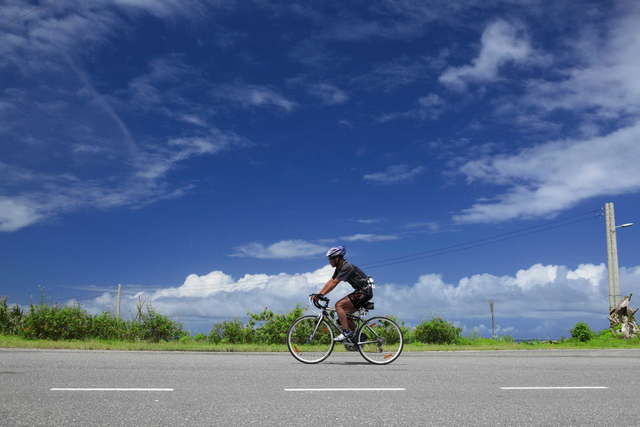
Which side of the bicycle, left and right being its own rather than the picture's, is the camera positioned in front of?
left

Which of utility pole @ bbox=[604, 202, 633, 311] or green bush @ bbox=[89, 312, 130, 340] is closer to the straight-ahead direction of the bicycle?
the green bush

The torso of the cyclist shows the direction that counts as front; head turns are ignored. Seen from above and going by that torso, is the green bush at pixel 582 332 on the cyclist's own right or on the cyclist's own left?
on the cyclist's own right

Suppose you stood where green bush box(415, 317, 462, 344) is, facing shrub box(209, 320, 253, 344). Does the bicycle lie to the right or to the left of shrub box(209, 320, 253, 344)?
left

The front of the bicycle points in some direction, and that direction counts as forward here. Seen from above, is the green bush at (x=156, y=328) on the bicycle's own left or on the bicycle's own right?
on the bicycle's own right

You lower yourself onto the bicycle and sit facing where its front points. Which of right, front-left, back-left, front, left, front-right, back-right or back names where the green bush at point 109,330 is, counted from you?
front-right

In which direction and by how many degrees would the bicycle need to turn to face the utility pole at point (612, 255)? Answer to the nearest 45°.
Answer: approximately 135° to its right

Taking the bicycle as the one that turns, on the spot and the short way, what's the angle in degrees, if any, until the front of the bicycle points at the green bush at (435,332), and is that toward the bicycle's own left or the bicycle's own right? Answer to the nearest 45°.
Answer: approximately 90° to the bicycle's own right

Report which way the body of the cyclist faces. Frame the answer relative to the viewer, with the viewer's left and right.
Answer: facing to the left of the viewer

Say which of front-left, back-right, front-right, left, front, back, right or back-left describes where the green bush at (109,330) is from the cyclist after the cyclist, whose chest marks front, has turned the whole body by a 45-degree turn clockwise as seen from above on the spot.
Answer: front
